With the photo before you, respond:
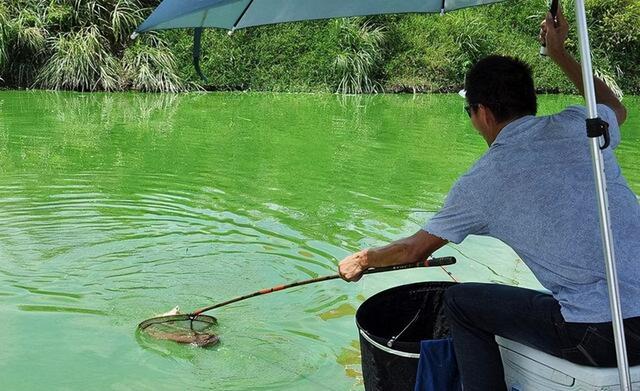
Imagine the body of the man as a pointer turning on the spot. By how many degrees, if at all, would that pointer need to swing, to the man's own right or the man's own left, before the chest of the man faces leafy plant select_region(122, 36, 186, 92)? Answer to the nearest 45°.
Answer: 0° — they already face it

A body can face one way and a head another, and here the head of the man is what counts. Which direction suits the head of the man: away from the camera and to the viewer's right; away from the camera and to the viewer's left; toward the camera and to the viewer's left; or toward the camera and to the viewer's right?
away from the camera and to the viewer's left

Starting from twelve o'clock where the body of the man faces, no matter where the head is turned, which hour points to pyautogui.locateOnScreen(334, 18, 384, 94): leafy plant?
The leafy plant is roughly at 1 o'clock from the man.

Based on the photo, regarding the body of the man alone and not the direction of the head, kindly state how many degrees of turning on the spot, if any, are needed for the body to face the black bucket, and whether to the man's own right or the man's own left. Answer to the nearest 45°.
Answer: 0° — they already face it

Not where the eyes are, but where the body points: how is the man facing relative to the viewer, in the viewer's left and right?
facing away from the viewer and to the left of the viewer
